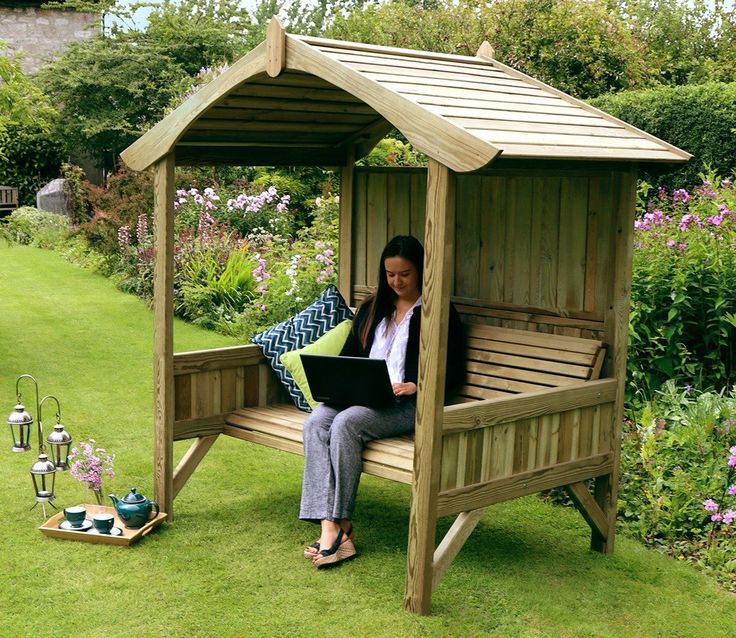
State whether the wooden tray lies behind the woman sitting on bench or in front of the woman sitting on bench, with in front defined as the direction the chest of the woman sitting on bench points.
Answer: in front

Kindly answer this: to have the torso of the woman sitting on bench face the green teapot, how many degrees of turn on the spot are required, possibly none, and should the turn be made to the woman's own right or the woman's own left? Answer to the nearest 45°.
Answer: approximately 45° to the woman's own right

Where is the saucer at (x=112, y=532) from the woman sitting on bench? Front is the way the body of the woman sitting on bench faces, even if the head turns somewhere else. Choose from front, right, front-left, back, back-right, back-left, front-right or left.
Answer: front-right

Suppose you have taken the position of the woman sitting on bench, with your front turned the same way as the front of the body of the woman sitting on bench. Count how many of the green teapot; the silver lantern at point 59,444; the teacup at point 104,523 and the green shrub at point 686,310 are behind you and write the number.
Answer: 1

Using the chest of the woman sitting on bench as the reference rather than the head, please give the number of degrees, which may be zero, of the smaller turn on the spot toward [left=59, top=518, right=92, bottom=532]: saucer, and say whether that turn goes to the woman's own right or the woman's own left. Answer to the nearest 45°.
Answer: approximately 45° to the woman's own right

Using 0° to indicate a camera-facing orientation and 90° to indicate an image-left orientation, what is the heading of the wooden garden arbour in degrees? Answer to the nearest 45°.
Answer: approximately 45°

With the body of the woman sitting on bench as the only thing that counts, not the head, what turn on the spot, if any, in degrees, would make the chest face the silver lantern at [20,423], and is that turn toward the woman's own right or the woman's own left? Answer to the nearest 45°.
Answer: approximately 45° to the woman's own right

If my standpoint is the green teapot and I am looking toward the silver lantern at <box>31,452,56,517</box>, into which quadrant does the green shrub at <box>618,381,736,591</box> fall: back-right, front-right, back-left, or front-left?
back-right

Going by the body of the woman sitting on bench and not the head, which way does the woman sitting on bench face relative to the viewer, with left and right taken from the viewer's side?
facing the viewer and to the left of the viewer

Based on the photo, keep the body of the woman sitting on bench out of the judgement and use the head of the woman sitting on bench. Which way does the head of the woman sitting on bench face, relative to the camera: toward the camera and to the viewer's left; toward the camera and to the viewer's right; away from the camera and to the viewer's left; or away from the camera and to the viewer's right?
toward the camera and to the viewer's left

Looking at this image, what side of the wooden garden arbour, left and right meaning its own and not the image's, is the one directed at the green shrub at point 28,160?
right

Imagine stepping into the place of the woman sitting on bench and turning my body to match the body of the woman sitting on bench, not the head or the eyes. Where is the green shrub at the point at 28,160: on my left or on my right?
on my right
